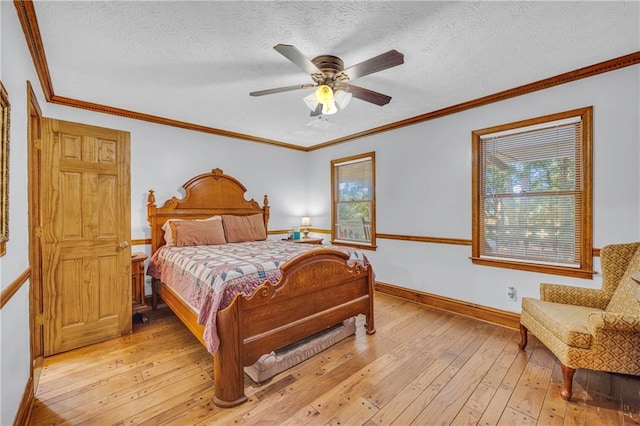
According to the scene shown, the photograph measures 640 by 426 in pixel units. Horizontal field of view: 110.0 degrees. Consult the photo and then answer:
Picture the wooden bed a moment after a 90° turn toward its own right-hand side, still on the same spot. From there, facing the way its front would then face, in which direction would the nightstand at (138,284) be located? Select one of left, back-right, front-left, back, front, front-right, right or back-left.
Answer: right

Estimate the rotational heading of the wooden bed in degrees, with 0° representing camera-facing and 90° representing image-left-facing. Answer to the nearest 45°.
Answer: approximately 315°

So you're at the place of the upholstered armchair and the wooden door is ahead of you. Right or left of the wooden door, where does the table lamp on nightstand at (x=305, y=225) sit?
right

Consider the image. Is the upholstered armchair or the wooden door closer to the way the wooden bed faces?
the upholstered armchair

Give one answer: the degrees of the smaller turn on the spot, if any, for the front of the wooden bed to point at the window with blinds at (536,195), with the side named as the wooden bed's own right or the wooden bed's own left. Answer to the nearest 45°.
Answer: approximately 45° to the wooden bed's own left

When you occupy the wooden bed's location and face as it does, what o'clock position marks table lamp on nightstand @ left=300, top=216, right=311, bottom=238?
The table lamp on nightstand is roughly at 8 o'clock from the wooden bed.
